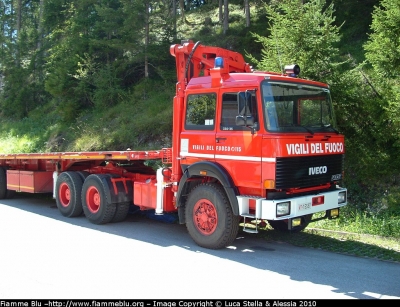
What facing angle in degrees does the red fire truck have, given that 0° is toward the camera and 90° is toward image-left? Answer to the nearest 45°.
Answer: approximately 315°

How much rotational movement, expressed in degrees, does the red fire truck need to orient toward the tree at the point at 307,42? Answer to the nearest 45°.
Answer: approximately 90° to its left

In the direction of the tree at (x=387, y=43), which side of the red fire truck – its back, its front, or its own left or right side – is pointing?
left
